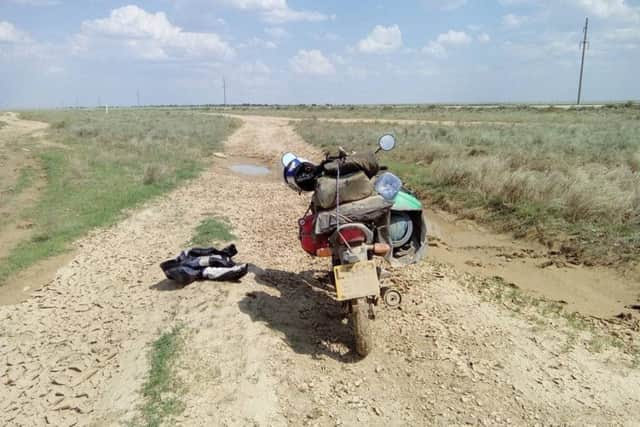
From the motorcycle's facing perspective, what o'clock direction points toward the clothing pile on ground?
The clothing pile on ground is roughly at 10 o'clock from the motorcycle.

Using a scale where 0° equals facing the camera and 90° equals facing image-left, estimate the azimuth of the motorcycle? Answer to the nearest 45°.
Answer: approximately 180°
